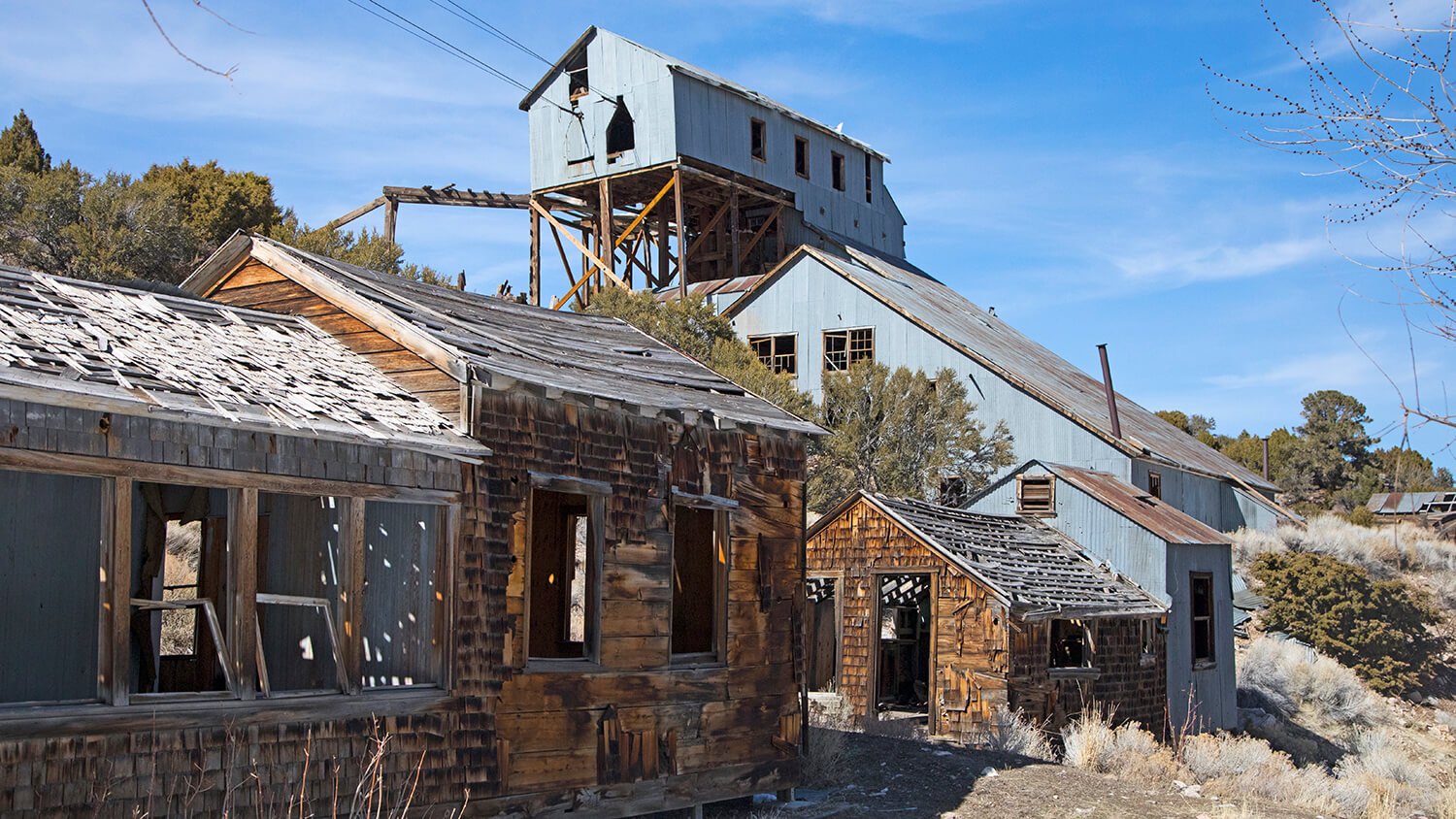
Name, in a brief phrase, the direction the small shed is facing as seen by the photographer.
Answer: facing the viewer and to the left of the viewer

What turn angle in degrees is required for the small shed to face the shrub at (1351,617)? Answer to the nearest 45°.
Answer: approximately 180°

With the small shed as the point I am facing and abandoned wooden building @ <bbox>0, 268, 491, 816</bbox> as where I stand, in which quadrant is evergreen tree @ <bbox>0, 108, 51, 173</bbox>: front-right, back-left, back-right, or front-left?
front-left

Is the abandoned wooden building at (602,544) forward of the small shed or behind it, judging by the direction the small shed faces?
forward

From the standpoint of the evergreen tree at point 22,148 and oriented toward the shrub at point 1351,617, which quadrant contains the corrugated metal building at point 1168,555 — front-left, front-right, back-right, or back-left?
front-right

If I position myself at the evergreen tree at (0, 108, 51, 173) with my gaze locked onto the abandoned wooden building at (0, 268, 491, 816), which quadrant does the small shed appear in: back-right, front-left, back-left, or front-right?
front-left
